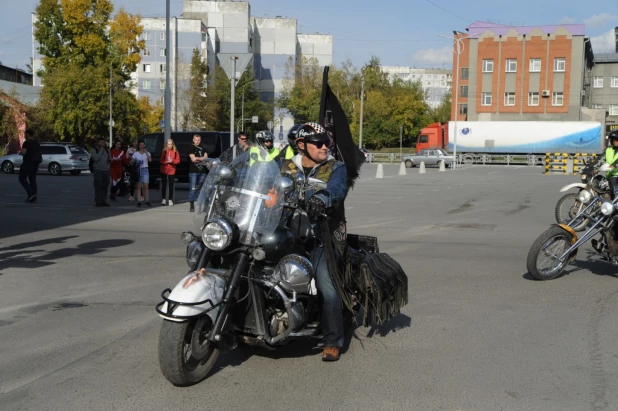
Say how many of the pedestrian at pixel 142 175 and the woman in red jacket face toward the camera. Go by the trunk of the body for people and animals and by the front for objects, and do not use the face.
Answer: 2

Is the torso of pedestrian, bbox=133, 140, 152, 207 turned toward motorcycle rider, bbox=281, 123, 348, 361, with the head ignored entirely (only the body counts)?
yes

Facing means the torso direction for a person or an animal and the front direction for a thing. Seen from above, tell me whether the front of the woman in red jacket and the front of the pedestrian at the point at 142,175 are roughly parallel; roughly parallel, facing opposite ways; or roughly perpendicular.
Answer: roughly parallel

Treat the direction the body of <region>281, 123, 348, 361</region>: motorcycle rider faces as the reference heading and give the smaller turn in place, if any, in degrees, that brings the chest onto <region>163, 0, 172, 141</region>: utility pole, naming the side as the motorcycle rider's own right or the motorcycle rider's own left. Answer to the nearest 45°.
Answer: approximately 135° to the motorcycle rider's own right

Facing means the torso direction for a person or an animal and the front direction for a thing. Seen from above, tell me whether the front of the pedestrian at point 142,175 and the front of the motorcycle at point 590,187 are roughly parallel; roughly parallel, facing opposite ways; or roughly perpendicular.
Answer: roughly perpendicular

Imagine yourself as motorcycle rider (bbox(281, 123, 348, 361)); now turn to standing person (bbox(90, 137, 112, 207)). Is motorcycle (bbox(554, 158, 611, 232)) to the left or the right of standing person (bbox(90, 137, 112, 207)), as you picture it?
right

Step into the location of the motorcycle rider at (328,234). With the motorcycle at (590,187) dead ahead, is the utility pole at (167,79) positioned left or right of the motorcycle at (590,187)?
left

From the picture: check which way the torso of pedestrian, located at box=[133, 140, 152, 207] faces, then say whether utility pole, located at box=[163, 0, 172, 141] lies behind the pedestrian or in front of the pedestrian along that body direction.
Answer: behind

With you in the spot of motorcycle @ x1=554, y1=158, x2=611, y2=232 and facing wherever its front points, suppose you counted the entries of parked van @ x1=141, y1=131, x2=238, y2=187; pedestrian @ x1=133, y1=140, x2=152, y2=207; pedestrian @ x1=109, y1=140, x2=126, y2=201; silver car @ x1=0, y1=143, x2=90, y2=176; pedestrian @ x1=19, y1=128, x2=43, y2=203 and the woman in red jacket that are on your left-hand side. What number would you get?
0

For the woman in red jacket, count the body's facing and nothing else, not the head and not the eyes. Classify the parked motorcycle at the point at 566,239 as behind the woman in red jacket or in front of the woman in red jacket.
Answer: in front

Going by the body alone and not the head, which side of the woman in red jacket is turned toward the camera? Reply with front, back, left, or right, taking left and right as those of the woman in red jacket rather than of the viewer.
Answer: front

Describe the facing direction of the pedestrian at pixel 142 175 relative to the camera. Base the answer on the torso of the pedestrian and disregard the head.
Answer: toward the camera

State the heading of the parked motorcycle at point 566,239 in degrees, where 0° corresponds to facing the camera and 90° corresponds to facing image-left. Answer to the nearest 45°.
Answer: approximately 45°

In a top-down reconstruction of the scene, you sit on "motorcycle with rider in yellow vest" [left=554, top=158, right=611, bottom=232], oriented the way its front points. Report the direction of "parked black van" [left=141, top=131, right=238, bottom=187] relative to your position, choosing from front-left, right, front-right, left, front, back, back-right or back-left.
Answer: right
